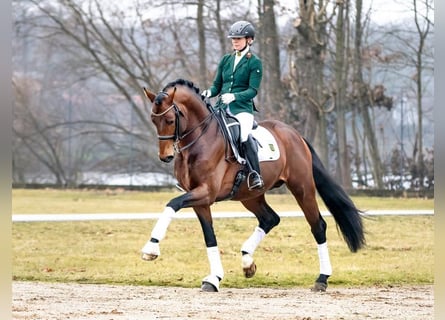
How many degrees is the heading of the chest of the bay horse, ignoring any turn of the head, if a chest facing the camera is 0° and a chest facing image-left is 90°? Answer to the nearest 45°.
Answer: approximately 45°

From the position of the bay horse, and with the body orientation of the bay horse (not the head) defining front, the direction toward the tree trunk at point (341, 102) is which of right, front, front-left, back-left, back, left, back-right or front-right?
back-right

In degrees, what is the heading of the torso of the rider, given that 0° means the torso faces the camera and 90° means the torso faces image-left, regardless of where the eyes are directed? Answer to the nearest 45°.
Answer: approximately 45°

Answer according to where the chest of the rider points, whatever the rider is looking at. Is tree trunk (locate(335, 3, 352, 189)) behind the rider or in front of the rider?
behind

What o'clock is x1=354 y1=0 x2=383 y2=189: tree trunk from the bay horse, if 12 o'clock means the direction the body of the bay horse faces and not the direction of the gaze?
The tree trunk is roughly at 5 o'clock from the bay horse.

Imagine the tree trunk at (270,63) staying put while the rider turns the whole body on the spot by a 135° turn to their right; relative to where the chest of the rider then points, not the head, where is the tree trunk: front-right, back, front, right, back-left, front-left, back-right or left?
front

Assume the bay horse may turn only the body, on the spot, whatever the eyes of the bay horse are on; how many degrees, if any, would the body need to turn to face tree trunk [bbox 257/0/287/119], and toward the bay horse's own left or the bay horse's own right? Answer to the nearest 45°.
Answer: approximately 135° to the bay horse's own right

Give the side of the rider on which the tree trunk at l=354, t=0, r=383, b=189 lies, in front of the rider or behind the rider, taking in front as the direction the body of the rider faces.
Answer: behind

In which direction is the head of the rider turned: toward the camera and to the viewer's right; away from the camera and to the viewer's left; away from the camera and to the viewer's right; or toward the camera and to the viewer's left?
toward the camera and to the viewer's left
